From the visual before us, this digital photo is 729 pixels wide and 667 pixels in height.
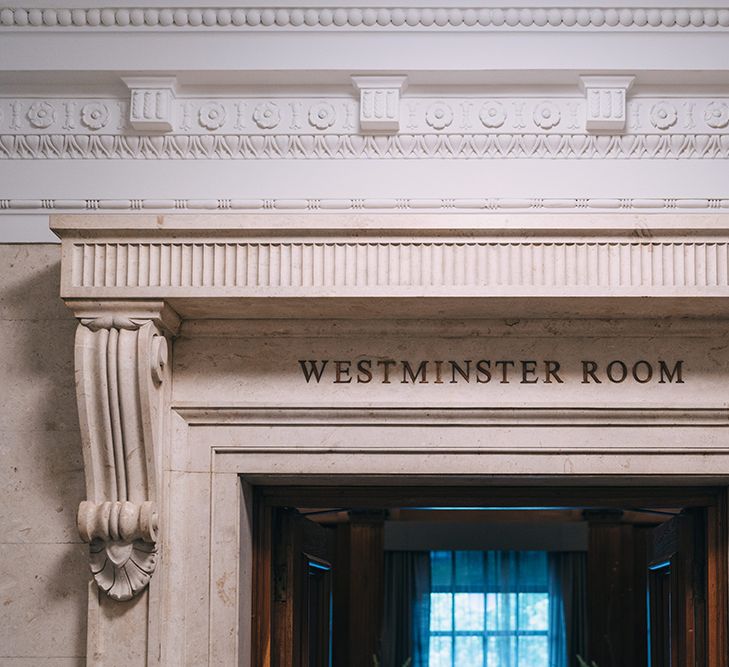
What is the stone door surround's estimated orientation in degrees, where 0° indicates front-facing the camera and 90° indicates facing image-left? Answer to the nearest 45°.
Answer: approximately 0°

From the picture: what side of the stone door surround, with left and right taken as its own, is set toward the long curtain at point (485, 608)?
back

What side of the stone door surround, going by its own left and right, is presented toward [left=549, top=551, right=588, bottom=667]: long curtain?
back

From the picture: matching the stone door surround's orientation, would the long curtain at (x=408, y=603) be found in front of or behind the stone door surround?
behind
